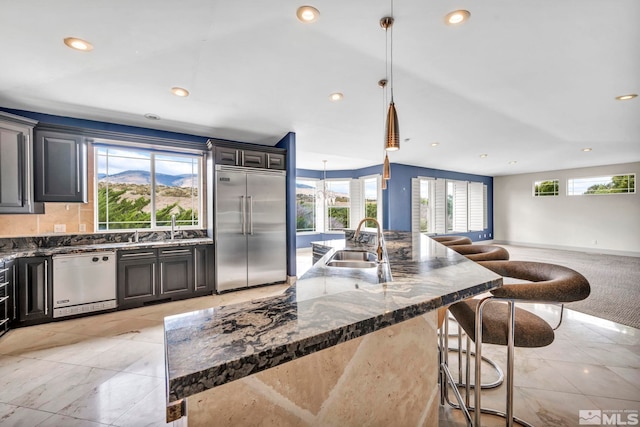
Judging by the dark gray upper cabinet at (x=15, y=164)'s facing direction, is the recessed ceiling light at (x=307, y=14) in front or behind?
in front

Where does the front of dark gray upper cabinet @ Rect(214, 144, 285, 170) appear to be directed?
toward the camera

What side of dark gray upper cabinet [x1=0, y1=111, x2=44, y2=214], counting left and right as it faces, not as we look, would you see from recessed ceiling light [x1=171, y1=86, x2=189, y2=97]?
front

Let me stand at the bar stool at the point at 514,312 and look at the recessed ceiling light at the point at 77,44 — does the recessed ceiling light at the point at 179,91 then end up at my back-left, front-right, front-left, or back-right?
front-right

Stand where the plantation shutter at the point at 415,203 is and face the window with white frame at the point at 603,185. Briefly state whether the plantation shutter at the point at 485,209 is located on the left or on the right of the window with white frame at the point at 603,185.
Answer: left

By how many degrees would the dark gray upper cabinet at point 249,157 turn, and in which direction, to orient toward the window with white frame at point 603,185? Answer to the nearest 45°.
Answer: approximately 90° to its left

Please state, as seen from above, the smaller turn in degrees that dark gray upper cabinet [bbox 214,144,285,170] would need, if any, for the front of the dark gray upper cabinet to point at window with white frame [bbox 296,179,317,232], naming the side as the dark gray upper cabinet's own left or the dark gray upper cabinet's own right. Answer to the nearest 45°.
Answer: approximately 135° to the dark gray upper cabinet's own left

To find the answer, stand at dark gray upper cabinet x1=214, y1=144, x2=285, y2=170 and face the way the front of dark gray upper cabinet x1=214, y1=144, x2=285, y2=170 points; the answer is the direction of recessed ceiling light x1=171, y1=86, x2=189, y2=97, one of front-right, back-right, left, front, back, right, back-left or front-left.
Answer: front-right

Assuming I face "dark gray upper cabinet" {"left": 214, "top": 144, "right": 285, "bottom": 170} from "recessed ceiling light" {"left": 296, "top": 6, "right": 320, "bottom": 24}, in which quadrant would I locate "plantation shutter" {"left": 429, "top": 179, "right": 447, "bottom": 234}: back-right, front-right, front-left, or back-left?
front-right

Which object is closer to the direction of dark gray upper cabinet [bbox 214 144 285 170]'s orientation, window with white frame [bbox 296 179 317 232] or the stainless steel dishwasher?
the stainless steel dishwasher

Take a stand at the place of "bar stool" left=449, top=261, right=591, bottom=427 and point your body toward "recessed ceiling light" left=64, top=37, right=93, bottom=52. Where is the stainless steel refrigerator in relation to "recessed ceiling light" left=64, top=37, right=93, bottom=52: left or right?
right

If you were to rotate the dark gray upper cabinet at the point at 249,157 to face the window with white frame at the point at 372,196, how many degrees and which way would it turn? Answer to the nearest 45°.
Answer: approximately 135° to its left

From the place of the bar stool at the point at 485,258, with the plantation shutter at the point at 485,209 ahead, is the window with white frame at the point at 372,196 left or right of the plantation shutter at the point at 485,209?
left

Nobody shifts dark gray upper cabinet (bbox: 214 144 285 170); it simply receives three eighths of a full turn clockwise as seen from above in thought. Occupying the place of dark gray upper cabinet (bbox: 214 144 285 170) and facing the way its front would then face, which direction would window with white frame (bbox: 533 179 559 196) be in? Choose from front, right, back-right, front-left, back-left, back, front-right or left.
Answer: back-right

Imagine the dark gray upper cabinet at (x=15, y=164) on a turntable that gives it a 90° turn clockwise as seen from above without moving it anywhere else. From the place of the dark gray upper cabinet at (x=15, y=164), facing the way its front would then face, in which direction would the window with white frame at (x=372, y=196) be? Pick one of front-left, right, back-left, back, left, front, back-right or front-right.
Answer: back-left

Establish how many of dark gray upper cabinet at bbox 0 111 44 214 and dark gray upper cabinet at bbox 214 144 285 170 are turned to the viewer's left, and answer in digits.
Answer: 0
